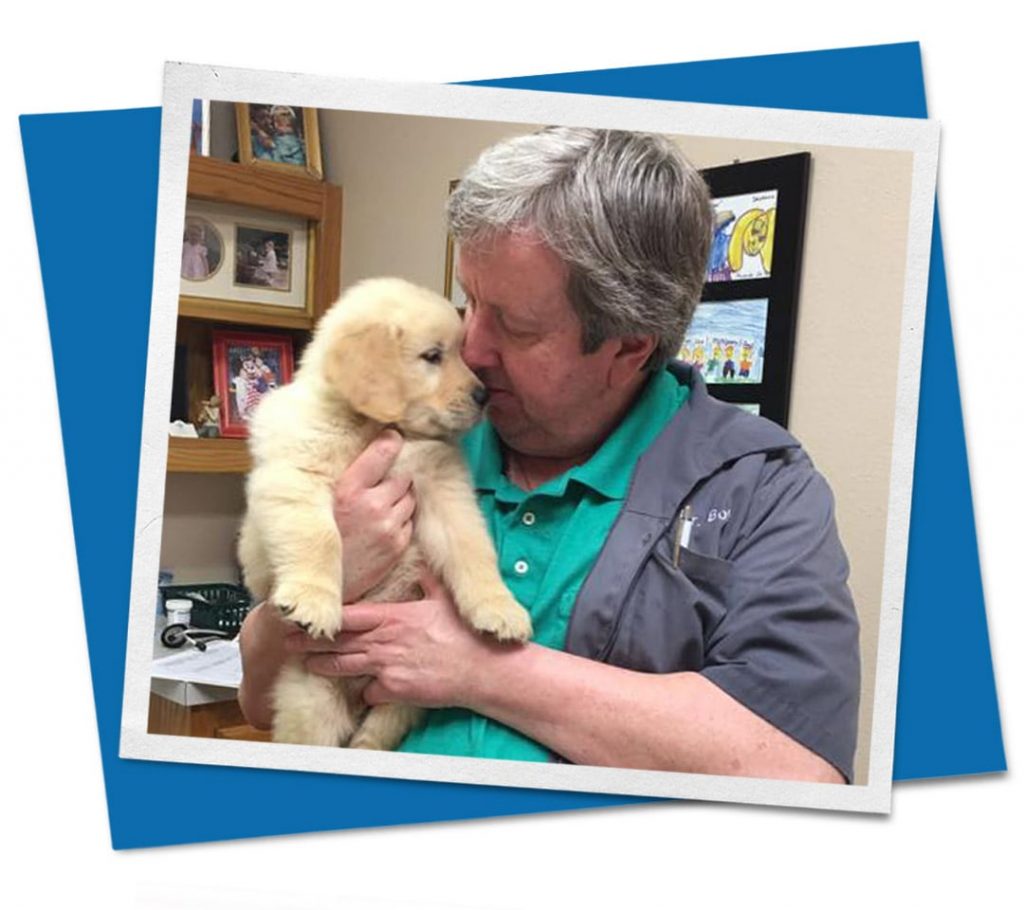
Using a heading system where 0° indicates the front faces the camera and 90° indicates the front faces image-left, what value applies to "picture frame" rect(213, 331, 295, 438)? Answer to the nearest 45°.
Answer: approximately 0°

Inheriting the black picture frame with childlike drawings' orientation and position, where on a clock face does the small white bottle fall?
The small white bottle is roughly at 1 o'clock from the black picture frame with childlike drawings.

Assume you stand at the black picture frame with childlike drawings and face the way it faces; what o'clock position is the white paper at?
The white paper is roughly at 1 o'clock from the black picture frame with childlike drawings.

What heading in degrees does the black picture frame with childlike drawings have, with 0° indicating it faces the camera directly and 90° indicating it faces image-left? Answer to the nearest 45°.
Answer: approximately 45°

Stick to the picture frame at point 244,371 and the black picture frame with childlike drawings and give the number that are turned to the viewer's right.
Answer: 0

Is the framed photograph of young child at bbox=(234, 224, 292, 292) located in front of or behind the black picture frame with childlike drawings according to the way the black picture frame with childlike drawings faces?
in front
